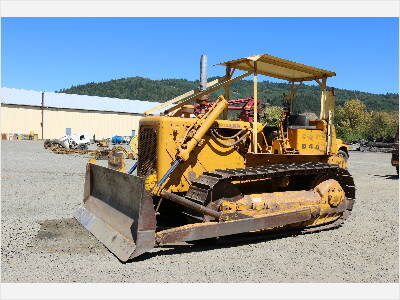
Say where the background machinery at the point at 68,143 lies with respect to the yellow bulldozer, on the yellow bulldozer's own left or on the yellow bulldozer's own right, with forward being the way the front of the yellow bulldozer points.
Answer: on the yellow bulldozer's own right

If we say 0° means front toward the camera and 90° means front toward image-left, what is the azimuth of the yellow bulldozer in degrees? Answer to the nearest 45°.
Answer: approximately 45°
